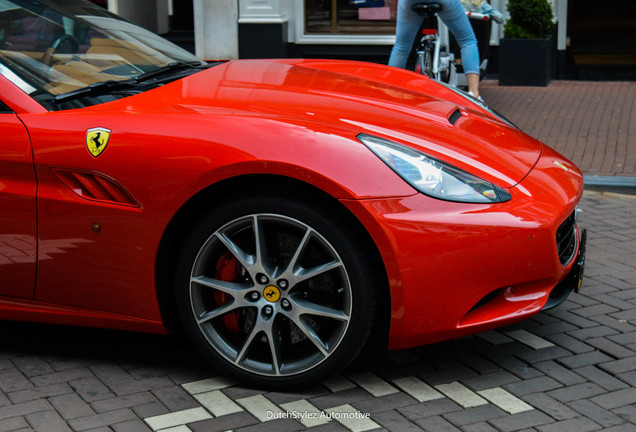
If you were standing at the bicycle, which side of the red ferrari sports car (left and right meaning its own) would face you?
left

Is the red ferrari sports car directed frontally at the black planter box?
no

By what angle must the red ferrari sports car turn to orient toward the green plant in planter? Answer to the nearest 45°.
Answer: approximately 90° to its left

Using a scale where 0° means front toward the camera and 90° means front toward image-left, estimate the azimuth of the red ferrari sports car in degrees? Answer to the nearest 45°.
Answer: approximately 270°
